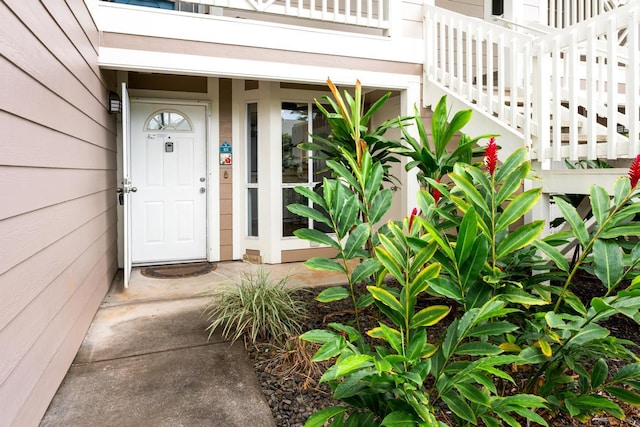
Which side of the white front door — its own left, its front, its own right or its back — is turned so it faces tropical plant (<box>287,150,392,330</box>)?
front

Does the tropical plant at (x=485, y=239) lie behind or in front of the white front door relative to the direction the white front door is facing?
in front

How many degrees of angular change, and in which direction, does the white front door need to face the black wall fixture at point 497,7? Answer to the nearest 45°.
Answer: approximately 90° to its left

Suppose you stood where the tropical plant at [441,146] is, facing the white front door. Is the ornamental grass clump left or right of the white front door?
left

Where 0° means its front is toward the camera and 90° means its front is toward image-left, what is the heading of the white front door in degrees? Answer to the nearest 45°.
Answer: approximately 0°

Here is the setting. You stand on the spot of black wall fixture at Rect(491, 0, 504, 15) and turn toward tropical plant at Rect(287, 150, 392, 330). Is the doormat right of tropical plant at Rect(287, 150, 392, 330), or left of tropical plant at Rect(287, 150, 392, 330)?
right

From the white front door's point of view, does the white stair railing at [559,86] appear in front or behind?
in front

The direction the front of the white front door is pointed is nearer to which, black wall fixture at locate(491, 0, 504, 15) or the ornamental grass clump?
the ornamental grass clump
